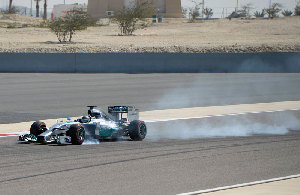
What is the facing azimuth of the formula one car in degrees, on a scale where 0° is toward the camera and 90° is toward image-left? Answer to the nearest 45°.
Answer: approximately 45°

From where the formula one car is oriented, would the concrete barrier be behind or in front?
behind
